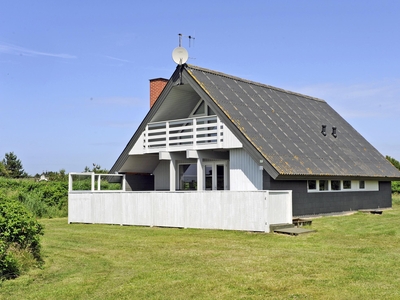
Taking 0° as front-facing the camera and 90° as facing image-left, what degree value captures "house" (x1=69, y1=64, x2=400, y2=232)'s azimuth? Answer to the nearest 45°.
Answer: approximately 45°

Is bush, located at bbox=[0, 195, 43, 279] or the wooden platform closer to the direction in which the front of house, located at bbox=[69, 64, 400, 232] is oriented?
the bush

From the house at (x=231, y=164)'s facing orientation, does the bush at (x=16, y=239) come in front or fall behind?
in front

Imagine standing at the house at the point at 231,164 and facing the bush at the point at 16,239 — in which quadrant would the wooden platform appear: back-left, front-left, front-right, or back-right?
front-left

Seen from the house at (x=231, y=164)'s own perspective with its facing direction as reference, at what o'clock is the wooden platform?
The wooden platform is roughly at 10 o'clock from the house.

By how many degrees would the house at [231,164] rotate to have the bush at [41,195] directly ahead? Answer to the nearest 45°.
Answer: approximately 90° to its right
